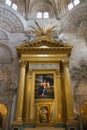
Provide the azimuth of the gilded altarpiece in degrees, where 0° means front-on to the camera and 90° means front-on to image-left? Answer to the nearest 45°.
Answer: approximately 0°
